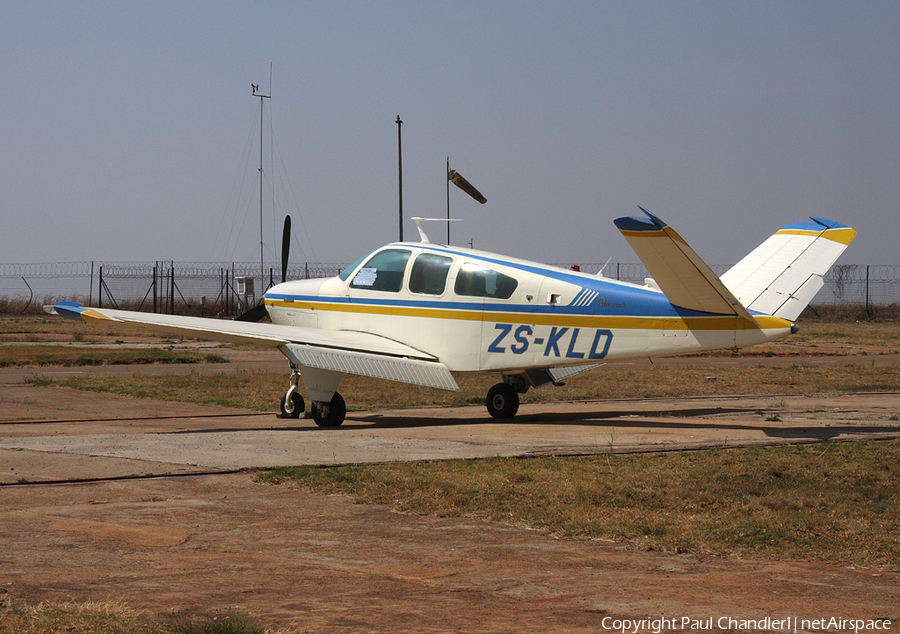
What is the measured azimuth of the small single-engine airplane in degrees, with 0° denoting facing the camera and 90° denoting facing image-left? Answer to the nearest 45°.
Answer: approximately 135°
